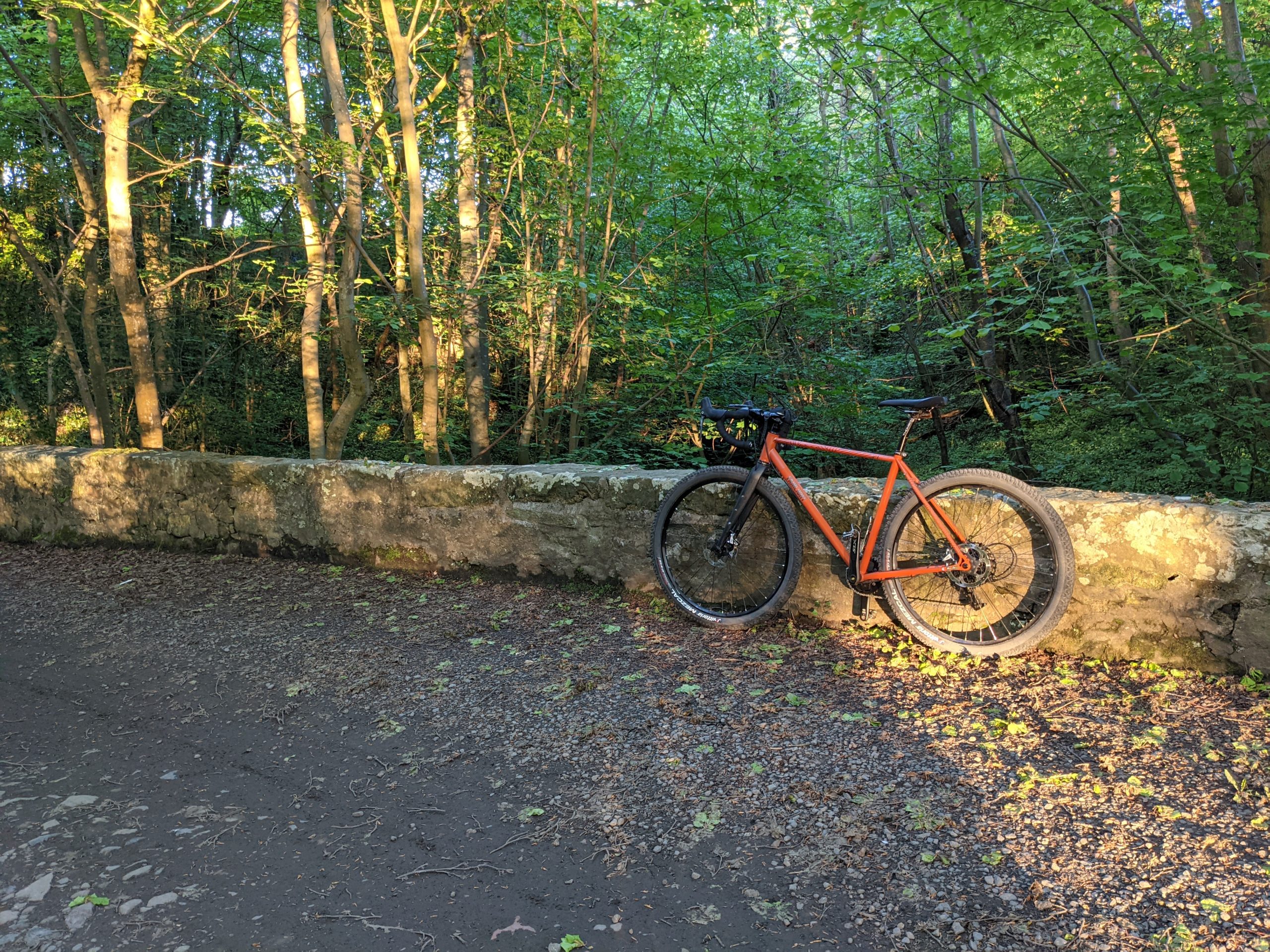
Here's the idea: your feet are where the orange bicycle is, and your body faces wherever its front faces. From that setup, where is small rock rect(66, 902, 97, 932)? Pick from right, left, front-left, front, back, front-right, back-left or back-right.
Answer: front-left

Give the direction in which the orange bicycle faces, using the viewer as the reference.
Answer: facing to the left of the viewer

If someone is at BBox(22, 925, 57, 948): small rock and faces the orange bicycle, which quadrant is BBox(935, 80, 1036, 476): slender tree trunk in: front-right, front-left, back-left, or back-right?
front-left

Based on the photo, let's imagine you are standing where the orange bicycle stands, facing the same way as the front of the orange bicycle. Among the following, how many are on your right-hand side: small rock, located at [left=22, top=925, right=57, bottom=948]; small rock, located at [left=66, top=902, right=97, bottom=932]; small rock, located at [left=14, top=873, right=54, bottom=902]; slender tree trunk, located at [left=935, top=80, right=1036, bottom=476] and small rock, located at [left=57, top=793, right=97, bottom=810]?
1

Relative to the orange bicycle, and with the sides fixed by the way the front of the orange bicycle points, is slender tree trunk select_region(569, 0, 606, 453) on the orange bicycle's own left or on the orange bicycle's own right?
on the orange bicycle's own right

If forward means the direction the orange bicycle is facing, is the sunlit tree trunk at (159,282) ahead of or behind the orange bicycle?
ahead

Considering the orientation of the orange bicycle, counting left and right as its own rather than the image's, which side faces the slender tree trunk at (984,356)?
right

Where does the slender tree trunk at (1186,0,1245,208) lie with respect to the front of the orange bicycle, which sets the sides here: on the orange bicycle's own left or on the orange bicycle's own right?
on the orange bicycle's own right

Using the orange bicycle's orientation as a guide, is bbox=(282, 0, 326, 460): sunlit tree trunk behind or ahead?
ahead

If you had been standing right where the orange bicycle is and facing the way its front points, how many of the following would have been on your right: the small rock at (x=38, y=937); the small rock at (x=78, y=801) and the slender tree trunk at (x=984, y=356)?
1

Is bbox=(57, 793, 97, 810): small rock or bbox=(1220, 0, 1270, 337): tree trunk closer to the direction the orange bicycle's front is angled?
the small rock

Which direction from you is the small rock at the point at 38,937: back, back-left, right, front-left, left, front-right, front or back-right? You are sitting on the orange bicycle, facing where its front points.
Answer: front-left

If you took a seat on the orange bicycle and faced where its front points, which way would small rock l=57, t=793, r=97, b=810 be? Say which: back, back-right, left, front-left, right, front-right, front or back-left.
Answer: front-left

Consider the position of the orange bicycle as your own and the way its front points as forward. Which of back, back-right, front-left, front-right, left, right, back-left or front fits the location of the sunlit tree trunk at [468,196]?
front-right
